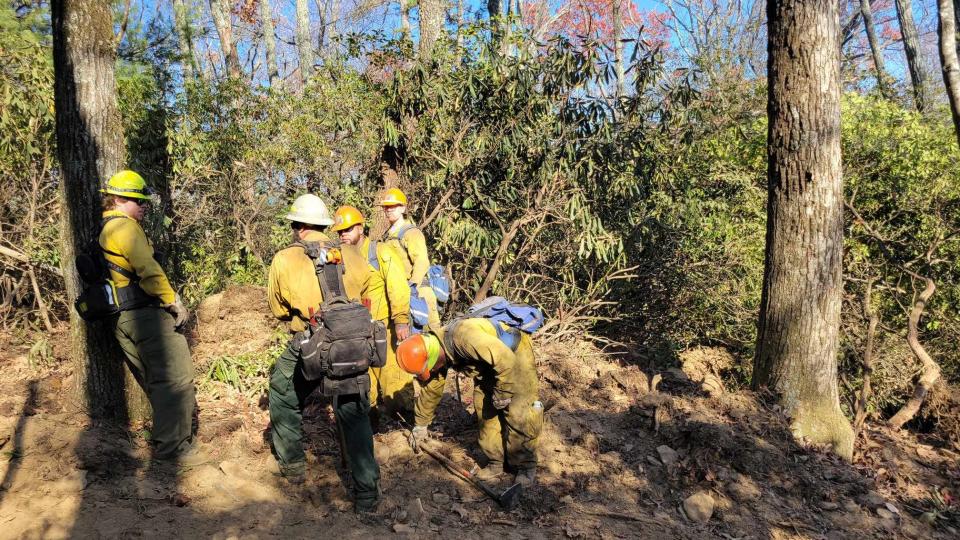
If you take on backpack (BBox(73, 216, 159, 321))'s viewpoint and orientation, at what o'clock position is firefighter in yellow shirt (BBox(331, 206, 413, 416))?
The firefighter in yellow shirt is roughly at 6 o'clock from the backpack.

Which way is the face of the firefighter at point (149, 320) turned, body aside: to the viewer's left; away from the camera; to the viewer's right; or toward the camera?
to the viewer's right

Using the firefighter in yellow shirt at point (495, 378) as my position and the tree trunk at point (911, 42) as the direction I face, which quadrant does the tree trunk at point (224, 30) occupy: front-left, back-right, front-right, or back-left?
front-left

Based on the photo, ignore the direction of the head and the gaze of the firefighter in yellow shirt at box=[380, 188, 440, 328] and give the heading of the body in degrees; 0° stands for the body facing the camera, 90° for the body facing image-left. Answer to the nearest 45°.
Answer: approximately 45°

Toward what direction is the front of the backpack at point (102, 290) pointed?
to the viewer's left

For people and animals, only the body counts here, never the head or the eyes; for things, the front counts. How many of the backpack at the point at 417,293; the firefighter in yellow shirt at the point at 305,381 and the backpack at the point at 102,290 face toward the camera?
0

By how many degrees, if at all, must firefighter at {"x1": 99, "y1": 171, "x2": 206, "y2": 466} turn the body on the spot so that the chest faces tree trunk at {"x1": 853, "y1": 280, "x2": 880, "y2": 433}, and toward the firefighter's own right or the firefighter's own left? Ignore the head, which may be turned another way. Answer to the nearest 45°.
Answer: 0° — they already face it

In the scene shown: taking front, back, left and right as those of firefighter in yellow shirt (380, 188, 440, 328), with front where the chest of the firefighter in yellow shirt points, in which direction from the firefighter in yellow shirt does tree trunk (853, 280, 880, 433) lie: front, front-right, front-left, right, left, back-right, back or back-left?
back-left

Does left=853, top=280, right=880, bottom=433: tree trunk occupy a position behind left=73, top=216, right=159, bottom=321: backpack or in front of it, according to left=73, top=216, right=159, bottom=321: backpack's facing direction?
behind

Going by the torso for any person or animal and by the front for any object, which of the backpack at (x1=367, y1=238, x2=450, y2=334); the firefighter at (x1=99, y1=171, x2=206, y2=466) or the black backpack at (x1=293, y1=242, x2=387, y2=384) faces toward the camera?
the black backpack

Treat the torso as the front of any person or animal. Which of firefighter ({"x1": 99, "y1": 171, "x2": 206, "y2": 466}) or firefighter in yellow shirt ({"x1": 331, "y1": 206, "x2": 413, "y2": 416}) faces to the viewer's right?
the firefighter

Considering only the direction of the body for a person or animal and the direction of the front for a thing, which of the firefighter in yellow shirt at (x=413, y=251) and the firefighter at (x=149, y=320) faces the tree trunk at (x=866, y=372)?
the firefighter

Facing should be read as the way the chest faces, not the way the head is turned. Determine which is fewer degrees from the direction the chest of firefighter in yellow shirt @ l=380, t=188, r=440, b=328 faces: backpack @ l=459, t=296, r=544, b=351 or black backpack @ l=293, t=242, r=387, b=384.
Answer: the black backpack

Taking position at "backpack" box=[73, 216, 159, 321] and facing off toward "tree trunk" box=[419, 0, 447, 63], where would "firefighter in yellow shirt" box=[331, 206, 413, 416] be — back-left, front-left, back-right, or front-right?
front-right

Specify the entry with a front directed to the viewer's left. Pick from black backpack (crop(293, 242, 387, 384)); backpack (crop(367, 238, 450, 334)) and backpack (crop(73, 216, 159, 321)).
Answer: backpack (crop(73, 216, 159, 321))
